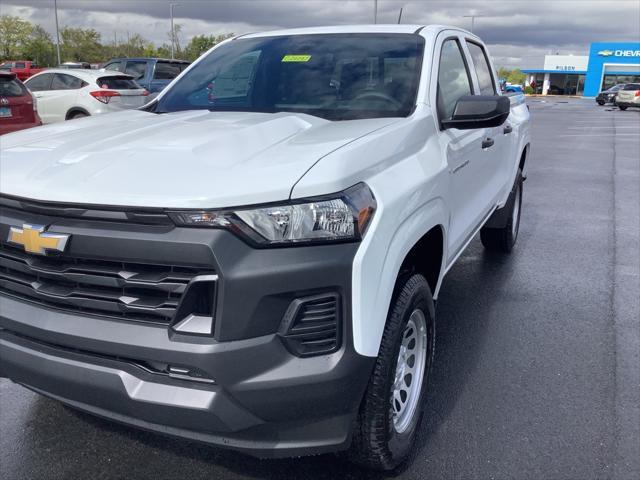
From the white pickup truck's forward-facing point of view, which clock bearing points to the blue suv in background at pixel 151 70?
The blue suv in background is roughly at 4 o'clock from the white pickup truck.

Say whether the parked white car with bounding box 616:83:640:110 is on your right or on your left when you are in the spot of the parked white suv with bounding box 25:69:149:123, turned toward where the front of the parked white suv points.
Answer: on your right

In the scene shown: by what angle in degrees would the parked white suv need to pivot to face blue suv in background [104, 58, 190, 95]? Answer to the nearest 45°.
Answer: approximately 90° to its right

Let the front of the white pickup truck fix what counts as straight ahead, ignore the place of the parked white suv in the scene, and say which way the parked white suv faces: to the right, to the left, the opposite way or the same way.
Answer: to the right

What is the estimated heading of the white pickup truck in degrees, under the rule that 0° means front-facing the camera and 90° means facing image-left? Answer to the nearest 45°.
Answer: approximately 45°

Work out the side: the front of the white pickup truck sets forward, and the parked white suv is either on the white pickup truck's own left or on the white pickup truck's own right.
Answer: on the white pickup truck's own right

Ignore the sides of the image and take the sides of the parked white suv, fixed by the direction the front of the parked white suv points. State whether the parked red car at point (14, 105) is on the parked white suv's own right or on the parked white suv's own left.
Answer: on the parked white suv's own left

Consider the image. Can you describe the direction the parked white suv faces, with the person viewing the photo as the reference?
facing away from the viewer and to the left of the viewer
